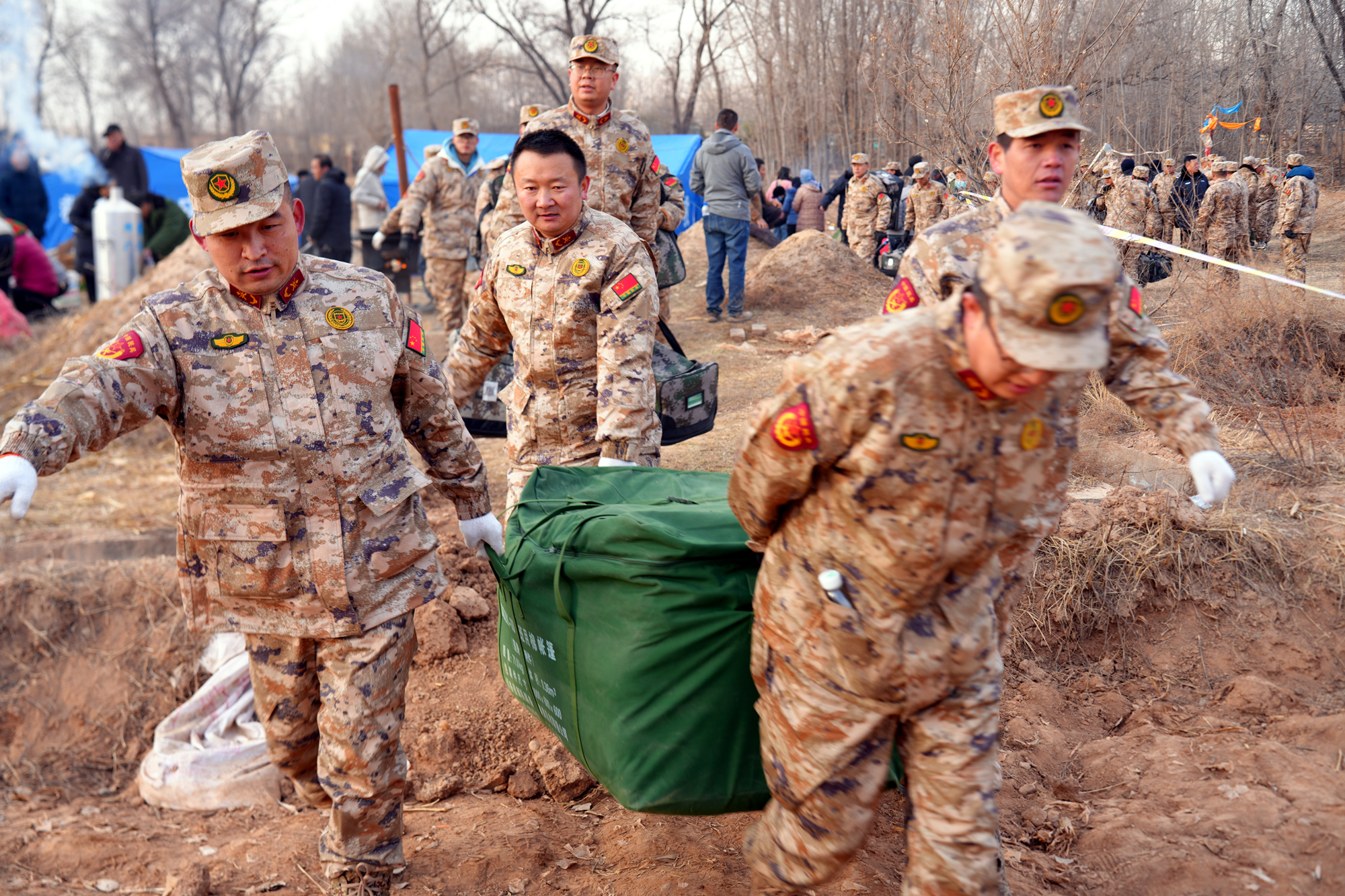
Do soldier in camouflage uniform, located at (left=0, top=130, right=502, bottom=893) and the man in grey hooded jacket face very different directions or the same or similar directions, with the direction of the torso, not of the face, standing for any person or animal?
very different directions

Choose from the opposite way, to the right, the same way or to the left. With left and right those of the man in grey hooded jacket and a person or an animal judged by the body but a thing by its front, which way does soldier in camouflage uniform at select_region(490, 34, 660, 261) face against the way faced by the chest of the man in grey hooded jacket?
the opposite way

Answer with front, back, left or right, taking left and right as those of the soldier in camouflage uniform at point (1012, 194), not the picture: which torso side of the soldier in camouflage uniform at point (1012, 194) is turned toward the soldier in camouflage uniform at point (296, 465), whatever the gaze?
right

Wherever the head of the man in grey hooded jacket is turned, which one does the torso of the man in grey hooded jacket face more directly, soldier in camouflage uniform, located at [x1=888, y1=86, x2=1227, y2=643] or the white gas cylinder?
the white gas cylinder

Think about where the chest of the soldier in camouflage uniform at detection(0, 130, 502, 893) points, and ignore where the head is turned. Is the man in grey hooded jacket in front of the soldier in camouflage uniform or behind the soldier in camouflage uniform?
behind

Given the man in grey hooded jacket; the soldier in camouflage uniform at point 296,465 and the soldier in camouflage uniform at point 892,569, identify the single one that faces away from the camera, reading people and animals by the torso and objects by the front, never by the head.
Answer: the man in grey hooded jacket

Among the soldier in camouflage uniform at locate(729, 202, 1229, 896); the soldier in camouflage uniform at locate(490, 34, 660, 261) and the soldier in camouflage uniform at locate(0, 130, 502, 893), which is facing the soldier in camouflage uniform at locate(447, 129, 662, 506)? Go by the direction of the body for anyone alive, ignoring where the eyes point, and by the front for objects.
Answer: the soldier in camouflage uniform at locate(490, 34, 660, 261)

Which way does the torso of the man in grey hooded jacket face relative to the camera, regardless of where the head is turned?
away from the camera
